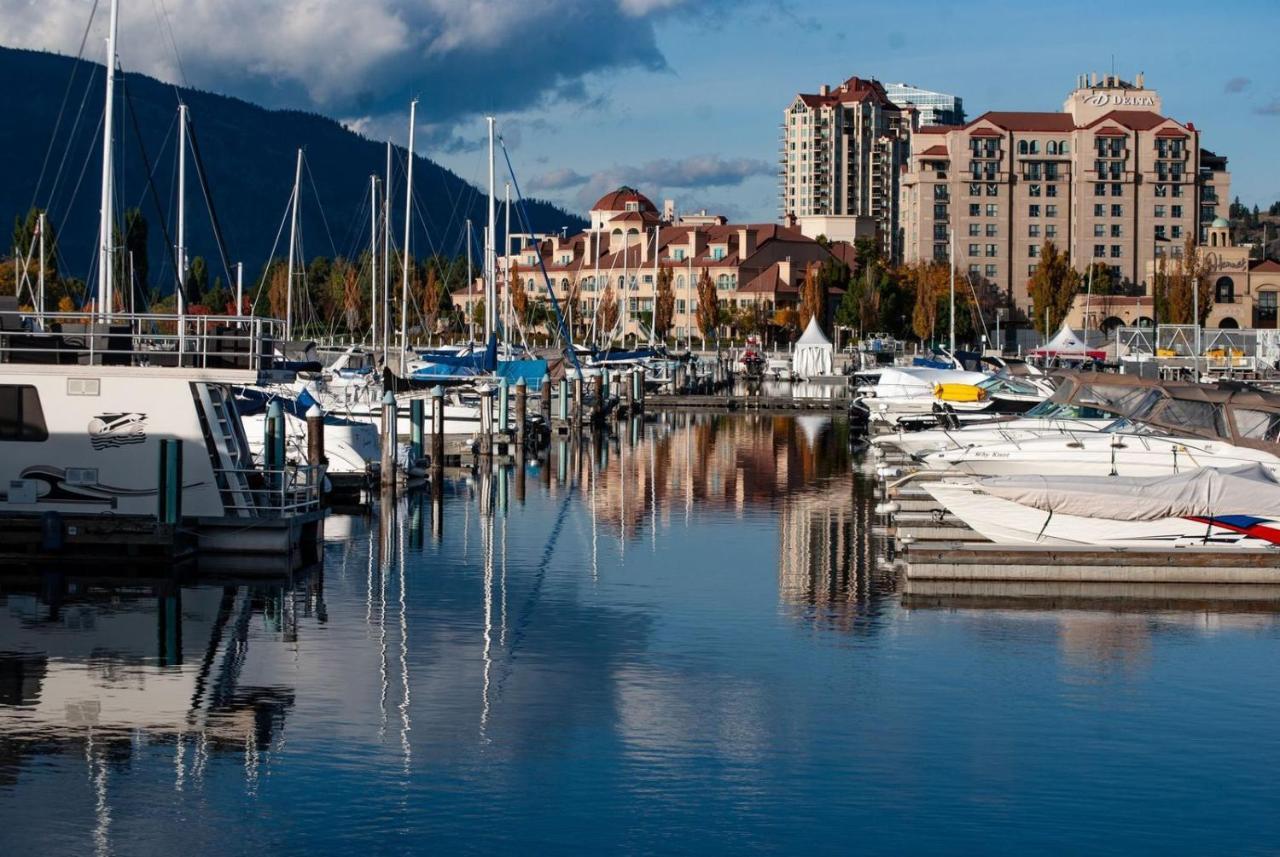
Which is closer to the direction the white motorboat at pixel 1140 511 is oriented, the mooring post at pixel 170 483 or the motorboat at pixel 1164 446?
the mooring post

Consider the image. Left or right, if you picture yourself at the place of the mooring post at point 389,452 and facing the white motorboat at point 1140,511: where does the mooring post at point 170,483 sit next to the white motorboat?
right

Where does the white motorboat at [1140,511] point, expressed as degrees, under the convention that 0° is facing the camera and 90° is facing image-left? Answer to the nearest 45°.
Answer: approximately 90°

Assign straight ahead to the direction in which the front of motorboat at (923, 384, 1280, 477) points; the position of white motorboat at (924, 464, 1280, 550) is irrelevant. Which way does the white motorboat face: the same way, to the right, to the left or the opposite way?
the same way

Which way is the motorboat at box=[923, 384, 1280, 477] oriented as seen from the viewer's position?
to the viewer's left

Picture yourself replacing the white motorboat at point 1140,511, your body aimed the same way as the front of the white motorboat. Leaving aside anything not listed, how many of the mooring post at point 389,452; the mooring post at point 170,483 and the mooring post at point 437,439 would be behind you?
0

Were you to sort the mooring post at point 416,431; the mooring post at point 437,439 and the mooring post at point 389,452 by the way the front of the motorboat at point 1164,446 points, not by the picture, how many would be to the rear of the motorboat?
0

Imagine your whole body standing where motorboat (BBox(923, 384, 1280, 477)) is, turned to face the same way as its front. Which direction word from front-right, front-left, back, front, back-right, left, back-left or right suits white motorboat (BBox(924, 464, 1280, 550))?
left

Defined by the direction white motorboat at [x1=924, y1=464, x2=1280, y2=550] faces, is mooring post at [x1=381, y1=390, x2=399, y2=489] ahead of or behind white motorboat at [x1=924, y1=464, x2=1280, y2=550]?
ahead

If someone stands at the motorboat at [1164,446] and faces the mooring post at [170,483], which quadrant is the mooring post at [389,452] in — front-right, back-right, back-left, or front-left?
front-right

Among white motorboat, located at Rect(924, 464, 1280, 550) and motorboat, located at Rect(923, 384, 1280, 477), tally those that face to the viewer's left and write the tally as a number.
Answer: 2

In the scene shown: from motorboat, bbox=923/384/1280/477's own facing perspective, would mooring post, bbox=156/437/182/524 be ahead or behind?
ahead

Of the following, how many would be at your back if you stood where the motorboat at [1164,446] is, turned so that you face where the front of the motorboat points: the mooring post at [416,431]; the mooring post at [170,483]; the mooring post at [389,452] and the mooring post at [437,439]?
0

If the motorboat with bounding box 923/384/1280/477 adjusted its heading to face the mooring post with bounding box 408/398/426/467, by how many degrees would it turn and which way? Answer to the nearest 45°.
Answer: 0° — it already faces it

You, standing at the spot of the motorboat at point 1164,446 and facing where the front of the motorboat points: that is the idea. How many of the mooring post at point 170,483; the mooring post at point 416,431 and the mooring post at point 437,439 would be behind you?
0

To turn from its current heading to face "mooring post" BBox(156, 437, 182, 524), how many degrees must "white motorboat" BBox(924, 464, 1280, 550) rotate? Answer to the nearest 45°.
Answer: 0° — it already faces it

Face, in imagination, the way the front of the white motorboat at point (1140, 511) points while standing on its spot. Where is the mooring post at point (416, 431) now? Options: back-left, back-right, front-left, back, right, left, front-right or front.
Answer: front-right
